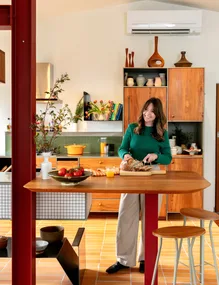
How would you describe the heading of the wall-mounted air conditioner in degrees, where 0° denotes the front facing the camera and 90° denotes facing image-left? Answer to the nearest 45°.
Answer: approximately 0°

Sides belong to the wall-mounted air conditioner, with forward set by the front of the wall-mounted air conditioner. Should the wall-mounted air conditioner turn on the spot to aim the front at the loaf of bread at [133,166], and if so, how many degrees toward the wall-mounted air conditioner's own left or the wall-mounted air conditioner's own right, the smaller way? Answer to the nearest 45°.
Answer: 0° — it already faces it

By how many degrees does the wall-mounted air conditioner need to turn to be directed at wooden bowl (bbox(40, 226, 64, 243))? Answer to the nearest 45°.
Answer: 0° — it already faces it

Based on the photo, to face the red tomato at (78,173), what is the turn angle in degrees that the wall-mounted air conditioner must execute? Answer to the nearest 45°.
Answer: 0° — it already faces it
